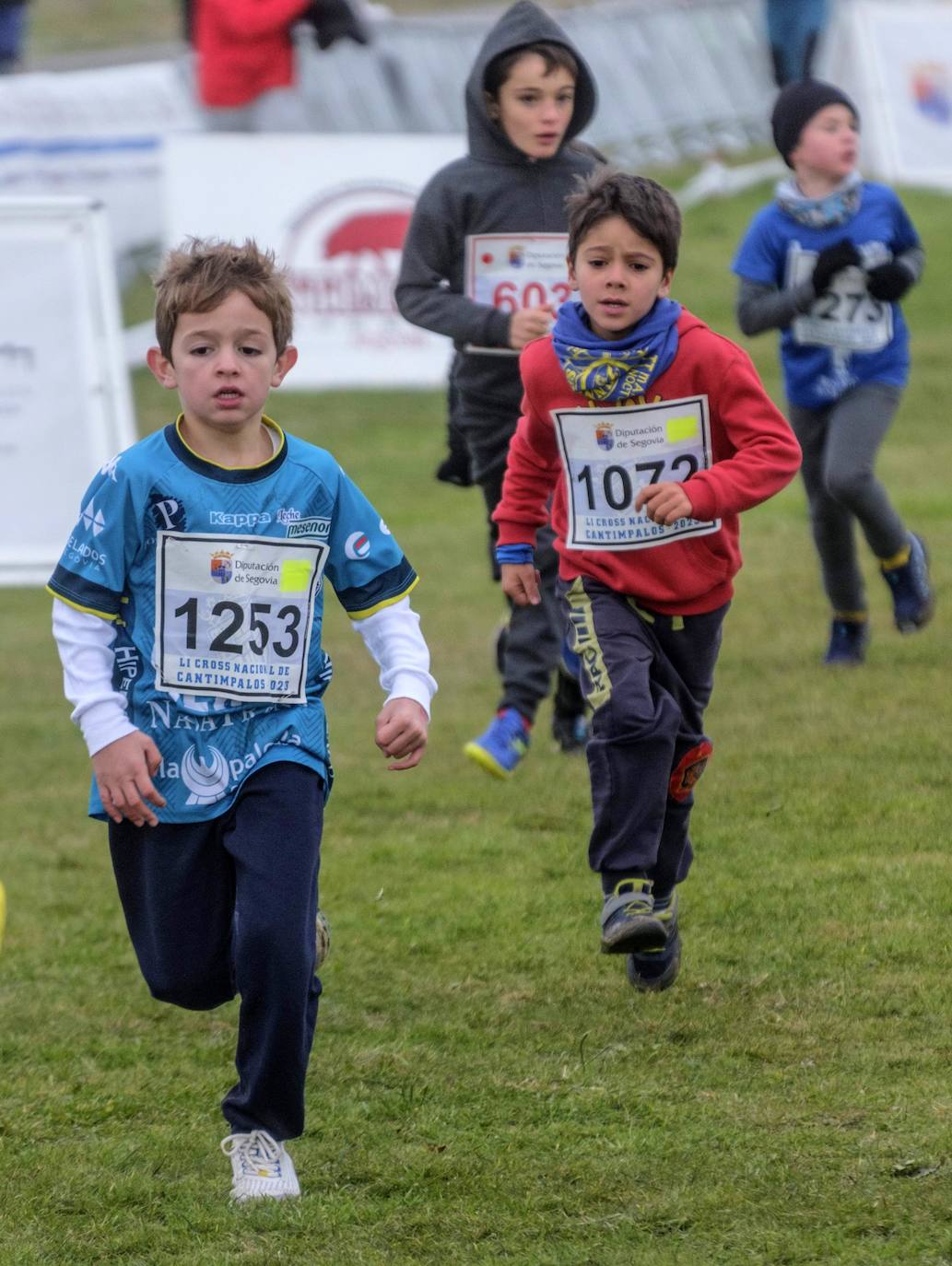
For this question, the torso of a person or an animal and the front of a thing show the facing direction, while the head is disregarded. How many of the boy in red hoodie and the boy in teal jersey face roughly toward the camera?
2

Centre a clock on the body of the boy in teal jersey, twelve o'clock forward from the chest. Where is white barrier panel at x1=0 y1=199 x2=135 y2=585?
The white barrier panel is roughly at 6 o'clock from the boy in teal jersey.

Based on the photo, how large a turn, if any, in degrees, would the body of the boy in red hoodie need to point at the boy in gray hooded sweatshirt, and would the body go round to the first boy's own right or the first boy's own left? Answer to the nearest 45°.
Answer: approximately 180°

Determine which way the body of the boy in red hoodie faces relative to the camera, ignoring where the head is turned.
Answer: toward the camera

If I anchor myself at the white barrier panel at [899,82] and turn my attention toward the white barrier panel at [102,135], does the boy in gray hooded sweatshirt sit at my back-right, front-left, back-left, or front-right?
front-left

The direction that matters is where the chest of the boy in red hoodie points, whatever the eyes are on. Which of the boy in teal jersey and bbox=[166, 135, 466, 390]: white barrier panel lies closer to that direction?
the boy in teal jersey

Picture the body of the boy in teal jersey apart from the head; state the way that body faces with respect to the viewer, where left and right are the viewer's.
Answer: facing the viewer

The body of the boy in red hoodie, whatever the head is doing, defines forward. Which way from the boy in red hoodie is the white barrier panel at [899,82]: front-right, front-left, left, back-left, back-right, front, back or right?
back

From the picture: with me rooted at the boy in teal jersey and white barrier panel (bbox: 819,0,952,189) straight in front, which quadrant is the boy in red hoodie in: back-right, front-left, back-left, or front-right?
front-right

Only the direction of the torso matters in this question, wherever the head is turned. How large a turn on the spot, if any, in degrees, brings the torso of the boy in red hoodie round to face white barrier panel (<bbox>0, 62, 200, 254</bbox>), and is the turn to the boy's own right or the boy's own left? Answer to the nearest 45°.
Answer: approximately 180°

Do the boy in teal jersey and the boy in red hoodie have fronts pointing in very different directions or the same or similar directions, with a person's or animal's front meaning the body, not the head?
same or similar directions

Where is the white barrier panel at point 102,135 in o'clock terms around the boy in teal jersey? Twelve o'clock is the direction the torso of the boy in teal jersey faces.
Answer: The white barrier panel is roughly at 6 o'clock from the boy in teal jersey.

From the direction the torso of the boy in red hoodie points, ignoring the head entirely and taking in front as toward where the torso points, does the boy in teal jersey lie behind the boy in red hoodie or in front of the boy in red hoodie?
in front
